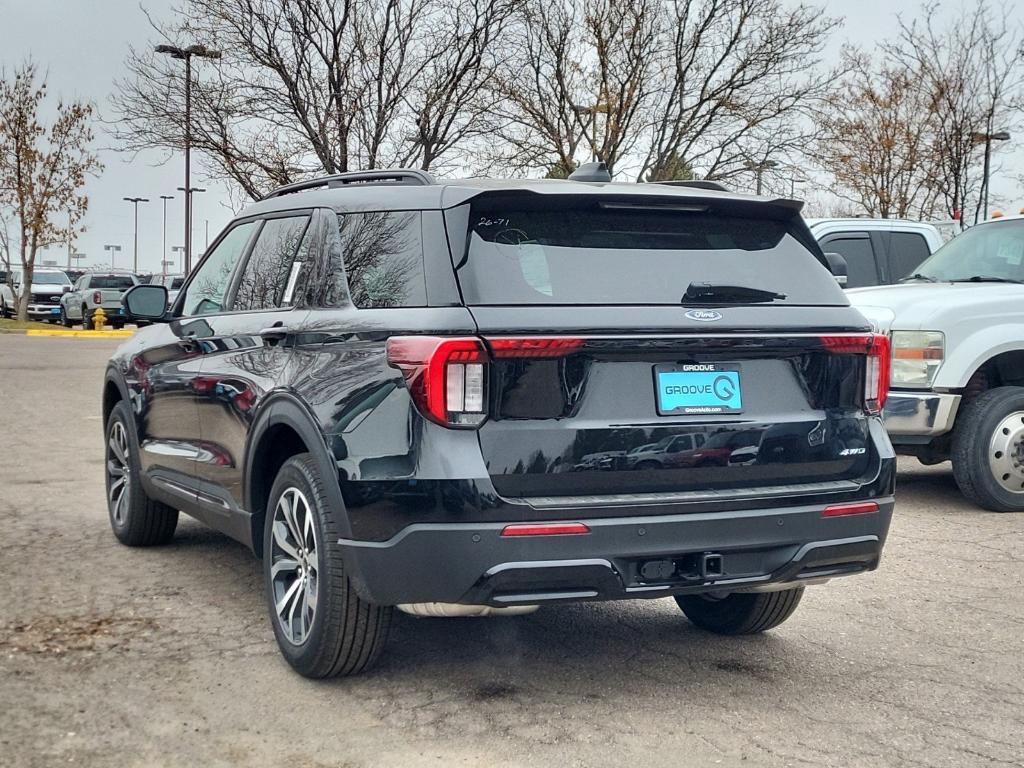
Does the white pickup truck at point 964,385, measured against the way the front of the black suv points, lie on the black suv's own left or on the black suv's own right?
on the black suv's own right

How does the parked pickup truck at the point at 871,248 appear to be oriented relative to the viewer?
to the viewer's left

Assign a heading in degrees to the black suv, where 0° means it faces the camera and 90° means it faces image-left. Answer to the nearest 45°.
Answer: approximately 135°

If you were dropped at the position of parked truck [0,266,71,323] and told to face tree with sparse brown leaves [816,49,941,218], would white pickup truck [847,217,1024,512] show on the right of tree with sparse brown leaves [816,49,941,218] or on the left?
right
